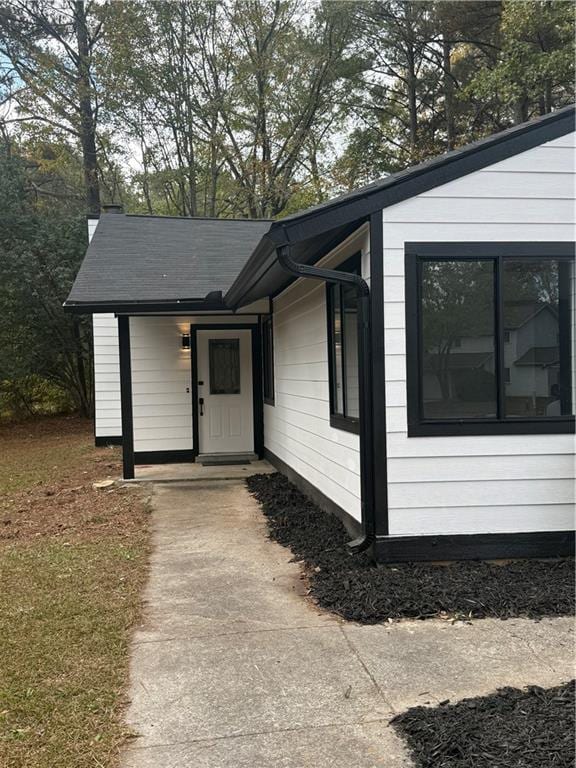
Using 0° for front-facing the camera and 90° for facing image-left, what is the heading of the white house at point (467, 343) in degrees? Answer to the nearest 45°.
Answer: approximately 0°
